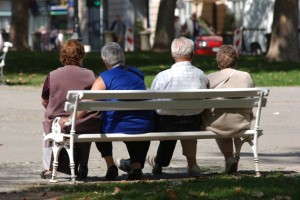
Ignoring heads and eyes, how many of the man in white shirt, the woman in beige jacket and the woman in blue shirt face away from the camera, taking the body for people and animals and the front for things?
3

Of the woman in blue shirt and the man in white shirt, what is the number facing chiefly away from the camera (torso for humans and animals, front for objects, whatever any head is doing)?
2

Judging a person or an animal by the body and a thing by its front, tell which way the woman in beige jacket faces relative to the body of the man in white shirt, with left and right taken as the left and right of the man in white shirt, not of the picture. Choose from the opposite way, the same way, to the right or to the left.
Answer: the same way

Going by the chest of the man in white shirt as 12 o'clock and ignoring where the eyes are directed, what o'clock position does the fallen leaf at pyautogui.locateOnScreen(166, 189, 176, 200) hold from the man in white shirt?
The fallen leaf is roughly at 6 o'clock from the man in white shirt.

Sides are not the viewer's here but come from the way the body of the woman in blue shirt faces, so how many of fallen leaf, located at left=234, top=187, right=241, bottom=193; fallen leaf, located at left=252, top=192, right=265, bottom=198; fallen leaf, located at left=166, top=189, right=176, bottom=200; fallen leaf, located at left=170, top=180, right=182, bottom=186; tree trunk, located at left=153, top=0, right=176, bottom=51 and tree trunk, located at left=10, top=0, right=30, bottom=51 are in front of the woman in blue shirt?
2

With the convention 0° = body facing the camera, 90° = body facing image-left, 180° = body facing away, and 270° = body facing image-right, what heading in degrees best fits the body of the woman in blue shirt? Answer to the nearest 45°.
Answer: approximately 180°

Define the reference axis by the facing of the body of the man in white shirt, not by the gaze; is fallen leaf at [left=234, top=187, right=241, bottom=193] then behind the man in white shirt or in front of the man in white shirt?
behind

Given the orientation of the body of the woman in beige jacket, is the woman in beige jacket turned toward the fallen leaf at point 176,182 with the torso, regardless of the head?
no

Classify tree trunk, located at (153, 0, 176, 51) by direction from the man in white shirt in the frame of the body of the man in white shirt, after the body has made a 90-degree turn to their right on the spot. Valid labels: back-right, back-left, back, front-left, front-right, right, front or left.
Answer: left

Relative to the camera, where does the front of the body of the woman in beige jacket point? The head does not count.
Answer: away from the camera

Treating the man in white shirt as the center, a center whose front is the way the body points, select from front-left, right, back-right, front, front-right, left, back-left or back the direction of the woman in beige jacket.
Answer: right

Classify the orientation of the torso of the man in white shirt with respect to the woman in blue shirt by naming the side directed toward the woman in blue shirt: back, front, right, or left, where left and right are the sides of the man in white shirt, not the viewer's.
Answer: left

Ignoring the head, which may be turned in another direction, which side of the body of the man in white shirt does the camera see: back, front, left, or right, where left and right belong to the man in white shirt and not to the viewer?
back

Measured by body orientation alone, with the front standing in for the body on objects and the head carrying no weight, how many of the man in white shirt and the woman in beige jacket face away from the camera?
2

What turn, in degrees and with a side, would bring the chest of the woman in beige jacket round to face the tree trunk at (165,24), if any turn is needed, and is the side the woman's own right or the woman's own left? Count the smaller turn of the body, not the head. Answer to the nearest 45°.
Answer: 0° — they already face it

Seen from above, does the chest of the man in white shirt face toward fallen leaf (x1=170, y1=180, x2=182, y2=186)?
no

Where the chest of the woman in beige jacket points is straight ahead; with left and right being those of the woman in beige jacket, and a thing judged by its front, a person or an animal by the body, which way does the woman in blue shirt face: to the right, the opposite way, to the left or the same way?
the same way
